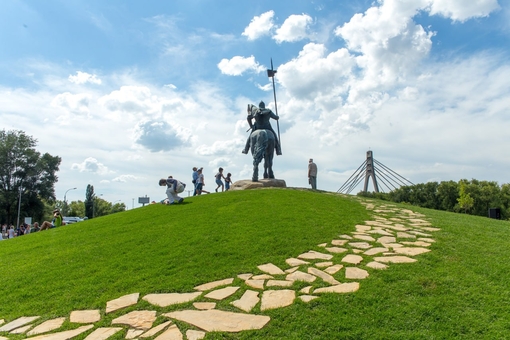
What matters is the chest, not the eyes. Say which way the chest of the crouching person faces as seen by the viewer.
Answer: to the viewer's left

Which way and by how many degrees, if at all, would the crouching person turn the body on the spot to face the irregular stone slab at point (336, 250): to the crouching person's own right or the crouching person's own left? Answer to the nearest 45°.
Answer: approximately 90° to the crouching person's own left

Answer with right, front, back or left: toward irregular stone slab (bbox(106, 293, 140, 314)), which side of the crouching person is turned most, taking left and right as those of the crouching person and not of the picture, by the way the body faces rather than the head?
left

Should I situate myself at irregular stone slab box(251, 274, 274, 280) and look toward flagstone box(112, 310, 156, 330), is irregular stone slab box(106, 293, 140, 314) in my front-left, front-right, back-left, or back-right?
front-right

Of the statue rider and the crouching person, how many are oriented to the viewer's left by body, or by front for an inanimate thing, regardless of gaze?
1

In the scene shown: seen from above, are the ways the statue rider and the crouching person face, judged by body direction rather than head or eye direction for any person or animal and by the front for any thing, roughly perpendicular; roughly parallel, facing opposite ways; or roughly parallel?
roughly perpendicular
